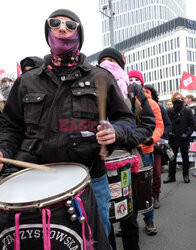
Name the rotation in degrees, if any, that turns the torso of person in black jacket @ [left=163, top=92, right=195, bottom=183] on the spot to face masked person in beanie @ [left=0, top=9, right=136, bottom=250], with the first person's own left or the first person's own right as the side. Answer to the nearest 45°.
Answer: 0° — they already face them

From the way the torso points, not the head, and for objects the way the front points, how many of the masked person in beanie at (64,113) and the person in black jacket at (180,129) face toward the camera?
2

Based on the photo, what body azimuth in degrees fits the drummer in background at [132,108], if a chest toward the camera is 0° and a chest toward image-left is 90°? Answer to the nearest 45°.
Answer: approximately 45°

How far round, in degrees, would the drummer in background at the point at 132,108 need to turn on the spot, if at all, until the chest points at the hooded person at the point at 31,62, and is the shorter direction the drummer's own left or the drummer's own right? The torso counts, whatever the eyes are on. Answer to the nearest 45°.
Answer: approximately 90° to the drummer's own right

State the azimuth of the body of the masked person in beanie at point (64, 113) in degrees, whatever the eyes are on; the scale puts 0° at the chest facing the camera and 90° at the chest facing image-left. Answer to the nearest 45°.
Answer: approximately 0°

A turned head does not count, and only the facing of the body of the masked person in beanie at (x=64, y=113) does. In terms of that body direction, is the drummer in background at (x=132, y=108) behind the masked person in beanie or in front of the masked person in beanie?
behind

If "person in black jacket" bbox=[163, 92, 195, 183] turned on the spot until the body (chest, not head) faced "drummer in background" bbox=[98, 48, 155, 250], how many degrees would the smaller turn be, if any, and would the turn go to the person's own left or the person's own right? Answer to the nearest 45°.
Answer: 0° — they already face them
